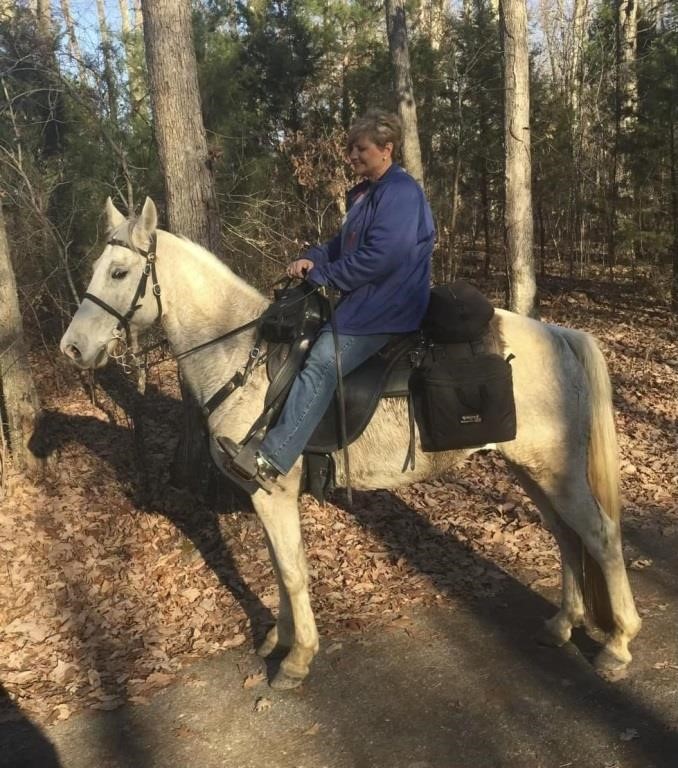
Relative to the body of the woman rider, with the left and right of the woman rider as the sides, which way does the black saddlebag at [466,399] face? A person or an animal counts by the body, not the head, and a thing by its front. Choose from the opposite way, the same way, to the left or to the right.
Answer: to the left

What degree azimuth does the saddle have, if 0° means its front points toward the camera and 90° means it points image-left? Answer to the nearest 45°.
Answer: approximately 90°

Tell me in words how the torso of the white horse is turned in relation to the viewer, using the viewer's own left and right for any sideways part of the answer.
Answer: facing to the left of the viewer

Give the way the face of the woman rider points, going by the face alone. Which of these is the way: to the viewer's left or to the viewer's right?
to the viewer's left

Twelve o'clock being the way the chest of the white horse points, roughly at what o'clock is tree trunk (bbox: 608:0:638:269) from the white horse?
The tree trunk is roughly at 4 o'clock from the white horse.

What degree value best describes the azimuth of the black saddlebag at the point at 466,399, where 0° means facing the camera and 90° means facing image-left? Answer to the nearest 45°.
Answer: approximately 0°

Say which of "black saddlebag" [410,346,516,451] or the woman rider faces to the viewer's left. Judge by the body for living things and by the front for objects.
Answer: the woman rider

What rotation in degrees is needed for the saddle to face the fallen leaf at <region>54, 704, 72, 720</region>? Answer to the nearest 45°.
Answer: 0° — it already faces it

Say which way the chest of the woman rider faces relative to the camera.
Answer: to the viewer's left
